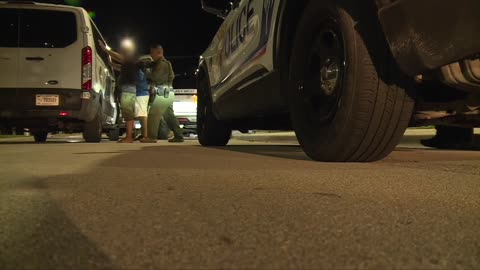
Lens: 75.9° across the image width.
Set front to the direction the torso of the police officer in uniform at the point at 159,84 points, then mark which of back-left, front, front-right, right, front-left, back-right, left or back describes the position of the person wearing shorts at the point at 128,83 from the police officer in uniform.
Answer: front-right

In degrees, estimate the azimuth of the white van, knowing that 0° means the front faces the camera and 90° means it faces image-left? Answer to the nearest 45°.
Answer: approximately 180°

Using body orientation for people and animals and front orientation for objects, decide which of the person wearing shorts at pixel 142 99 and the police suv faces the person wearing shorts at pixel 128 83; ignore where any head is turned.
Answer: the police suv

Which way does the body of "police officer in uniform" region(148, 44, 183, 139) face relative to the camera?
to the viewer's left

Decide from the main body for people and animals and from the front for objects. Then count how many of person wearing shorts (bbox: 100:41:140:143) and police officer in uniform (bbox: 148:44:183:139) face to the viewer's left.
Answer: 2

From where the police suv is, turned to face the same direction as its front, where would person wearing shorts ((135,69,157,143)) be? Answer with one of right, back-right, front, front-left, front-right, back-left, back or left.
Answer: front

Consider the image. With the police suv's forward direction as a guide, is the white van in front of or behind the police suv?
in front

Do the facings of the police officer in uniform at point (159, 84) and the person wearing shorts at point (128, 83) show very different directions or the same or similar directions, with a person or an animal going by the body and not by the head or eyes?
same or similar directions

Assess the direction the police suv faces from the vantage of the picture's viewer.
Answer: facing away from the viewer and to the left of the viewer
